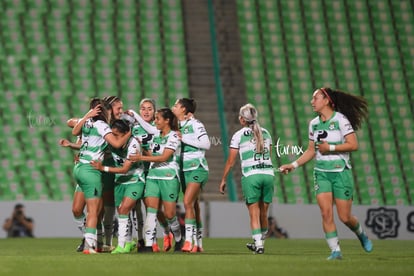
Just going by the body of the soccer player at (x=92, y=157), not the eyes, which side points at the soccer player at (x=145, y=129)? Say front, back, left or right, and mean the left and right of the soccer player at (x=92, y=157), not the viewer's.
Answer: front

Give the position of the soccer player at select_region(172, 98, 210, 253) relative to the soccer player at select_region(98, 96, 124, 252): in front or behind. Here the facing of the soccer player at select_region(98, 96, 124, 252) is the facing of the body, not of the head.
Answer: in front

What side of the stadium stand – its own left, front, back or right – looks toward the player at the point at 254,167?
front

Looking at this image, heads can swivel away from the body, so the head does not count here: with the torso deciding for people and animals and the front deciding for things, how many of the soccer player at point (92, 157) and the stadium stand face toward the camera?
1

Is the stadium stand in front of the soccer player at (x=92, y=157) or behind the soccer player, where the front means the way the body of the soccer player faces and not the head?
in front

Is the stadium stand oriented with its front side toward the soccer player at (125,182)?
yes

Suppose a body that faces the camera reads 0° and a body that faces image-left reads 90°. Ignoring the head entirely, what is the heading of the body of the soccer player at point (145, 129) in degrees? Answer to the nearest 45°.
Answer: approximately 45°

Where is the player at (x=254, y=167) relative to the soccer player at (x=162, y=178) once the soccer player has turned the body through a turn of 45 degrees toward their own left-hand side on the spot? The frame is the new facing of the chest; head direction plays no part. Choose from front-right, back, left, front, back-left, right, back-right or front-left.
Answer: left

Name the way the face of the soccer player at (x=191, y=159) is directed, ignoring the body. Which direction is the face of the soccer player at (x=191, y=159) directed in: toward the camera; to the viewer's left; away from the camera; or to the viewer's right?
to the viewer's left
